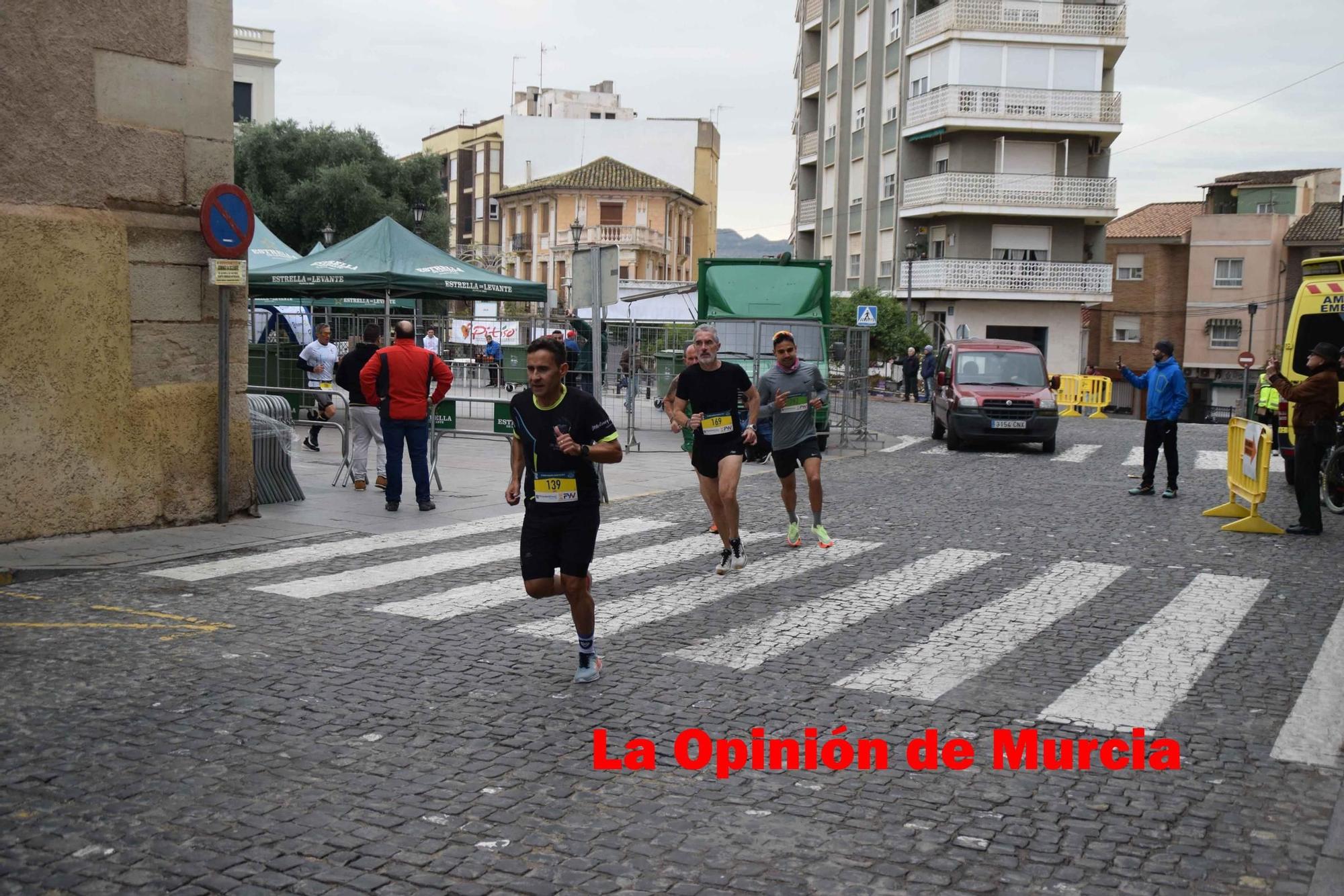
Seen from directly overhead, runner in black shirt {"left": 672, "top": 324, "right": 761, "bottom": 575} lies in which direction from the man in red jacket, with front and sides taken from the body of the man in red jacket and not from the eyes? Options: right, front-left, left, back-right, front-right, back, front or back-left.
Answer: back-right

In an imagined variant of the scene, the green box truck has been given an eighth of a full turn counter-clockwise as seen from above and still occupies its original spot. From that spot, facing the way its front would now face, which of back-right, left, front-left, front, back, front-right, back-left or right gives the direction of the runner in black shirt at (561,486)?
front-right

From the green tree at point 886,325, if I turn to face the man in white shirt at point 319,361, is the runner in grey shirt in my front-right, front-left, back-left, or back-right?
front-left

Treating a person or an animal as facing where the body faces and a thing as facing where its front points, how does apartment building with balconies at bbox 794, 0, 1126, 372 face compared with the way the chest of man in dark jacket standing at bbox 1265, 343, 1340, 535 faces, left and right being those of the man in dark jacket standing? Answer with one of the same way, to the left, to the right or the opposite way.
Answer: to the left

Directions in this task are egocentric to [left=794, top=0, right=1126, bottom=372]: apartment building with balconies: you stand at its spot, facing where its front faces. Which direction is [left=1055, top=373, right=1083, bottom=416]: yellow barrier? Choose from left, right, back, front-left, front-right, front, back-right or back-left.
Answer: front

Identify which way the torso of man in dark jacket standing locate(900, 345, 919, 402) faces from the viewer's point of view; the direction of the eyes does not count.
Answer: toward the camera

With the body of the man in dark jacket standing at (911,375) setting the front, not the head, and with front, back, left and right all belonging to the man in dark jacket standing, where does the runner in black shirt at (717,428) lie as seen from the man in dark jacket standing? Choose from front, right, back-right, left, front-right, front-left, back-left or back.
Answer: front

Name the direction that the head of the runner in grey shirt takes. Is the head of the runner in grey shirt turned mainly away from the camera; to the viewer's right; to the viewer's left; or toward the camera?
toward the camera

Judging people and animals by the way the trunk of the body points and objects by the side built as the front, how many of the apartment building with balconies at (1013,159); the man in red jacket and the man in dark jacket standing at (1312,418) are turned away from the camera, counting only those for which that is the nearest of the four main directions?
1

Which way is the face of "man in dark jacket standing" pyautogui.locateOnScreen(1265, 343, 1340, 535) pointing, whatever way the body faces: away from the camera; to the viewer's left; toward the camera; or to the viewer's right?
to the viewer's left

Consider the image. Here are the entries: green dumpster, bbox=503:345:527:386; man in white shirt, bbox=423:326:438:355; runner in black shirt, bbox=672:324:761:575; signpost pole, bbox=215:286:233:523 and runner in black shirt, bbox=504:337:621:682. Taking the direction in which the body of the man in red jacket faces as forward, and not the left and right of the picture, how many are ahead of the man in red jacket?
2

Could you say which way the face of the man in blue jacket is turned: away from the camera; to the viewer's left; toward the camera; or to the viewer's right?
to the viewer's left

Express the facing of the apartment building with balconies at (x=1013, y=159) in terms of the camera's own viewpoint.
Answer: facing the viewer

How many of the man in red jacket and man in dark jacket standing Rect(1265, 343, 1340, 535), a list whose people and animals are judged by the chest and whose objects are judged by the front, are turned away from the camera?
1

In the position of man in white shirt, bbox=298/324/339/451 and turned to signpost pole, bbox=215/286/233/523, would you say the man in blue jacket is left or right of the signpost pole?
left

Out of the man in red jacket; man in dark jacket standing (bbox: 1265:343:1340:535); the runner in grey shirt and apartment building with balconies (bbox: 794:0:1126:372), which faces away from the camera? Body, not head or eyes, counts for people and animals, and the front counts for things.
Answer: the man in red jacket

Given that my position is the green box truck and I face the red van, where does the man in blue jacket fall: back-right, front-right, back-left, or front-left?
front-right

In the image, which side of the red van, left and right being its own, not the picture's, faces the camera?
front

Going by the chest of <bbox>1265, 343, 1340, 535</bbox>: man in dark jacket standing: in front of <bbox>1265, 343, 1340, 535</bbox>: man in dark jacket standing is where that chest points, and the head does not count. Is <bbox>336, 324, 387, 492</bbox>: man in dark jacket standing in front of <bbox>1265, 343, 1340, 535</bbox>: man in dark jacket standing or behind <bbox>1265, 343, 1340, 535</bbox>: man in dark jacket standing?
in front

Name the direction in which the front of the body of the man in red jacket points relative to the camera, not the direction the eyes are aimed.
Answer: away from the camera
